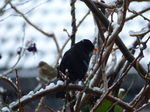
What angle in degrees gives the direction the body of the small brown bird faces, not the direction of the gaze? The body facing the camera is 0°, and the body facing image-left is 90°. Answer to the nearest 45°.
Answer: approximately 90°

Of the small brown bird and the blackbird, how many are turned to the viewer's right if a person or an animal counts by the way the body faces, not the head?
1

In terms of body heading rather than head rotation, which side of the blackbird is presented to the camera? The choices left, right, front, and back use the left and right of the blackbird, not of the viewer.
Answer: right

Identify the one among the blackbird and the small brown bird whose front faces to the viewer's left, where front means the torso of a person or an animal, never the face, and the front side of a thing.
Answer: the small brown bird

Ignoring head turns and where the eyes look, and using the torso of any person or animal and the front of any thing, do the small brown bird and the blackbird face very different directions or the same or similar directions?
very different directions
